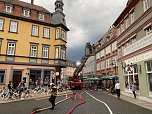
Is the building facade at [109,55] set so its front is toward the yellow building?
yes

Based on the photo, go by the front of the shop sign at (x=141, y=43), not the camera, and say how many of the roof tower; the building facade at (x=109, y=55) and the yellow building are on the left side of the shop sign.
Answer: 0

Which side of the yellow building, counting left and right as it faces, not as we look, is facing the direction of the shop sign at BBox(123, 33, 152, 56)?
front

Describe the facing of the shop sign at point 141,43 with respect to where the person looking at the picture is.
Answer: facing the viewer and to the left of the viewer

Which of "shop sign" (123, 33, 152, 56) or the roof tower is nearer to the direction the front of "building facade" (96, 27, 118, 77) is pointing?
the roof tower

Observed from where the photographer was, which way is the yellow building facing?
facing the viewer and to the right of the viewer

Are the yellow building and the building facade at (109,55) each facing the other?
no

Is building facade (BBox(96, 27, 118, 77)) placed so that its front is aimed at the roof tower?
yes

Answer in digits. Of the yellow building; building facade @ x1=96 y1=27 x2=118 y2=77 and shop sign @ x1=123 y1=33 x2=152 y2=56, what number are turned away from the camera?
0

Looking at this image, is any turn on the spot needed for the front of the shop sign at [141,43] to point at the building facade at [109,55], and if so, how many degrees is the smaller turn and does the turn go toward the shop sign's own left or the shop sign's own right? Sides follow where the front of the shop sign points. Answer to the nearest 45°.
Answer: approximately 135° to the shop sign's own right

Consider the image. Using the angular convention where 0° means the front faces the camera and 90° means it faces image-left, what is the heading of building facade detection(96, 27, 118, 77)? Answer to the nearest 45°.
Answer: approximately 45°

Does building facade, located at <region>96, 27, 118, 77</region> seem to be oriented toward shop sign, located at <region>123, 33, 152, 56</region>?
no
